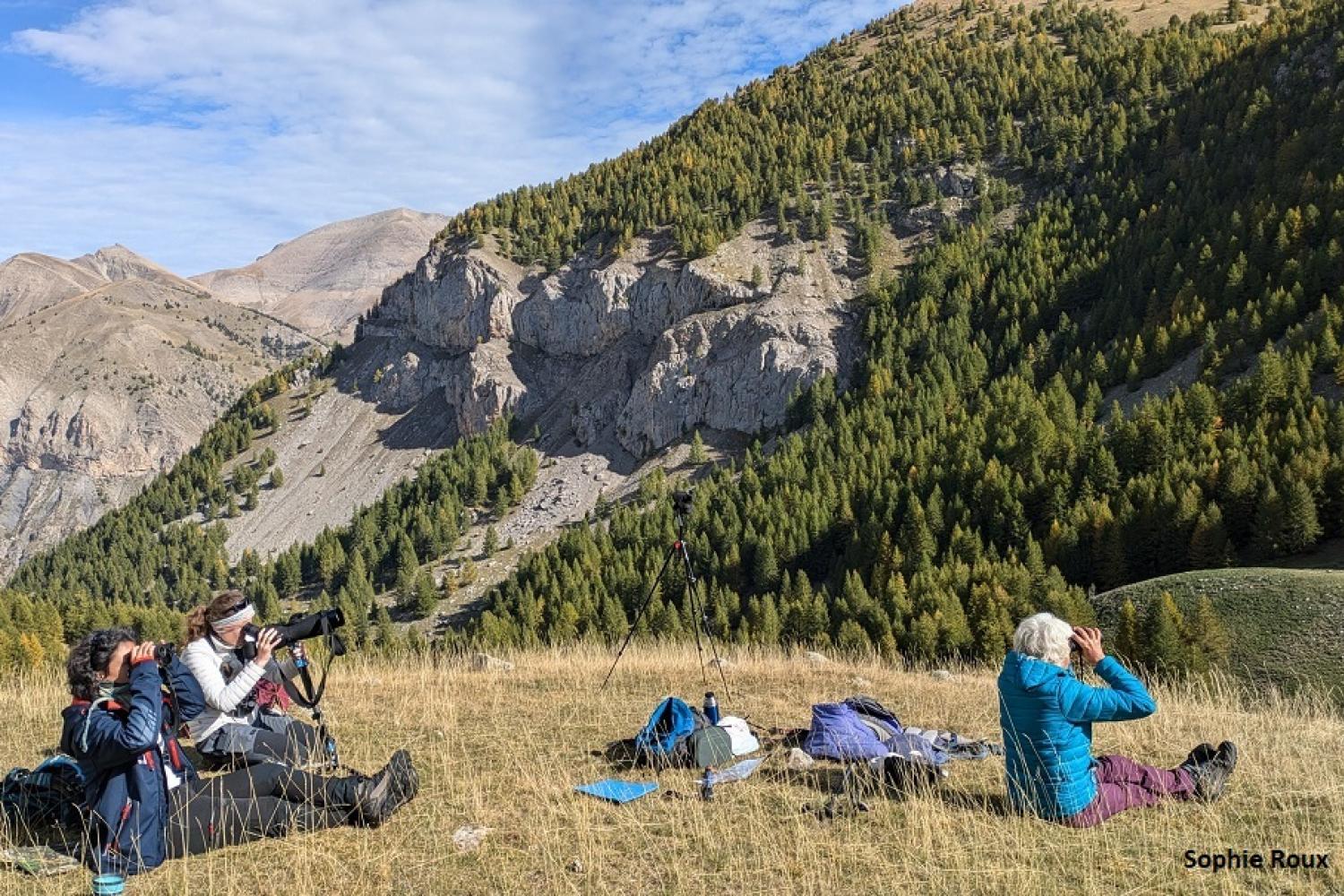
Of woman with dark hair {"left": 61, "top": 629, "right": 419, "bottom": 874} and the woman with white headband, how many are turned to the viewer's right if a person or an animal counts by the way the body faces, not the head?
2

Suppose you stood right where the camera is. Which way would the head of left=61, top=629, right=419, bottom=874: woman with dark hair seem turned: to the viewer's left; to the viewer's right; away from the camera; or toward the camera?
to the viewer's right

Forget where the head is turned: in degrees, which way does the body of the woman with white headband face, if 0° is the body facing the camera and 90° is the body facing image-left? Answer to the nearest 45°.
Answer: approximately 270°

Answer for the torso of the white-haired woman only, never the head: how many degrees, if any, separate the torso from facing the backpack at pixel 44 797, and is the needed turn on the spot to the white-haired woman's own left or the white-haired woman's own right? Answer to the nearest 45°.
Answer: approximately 135° to the white-haired woman's own left

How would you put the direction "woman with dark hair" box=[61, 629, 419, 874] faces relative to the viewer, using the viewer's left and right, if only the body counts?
facing to the right of the viewer

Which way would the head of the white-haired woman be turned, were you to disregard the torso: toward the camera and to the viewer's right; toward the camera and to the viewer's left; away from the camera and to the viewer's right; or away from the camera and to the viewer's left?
away from the camera and to the viewer's right

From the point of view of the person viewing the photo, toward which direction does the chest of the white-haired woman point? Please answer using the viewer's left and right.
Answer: facing away from the viewer and to the right of the viewer
